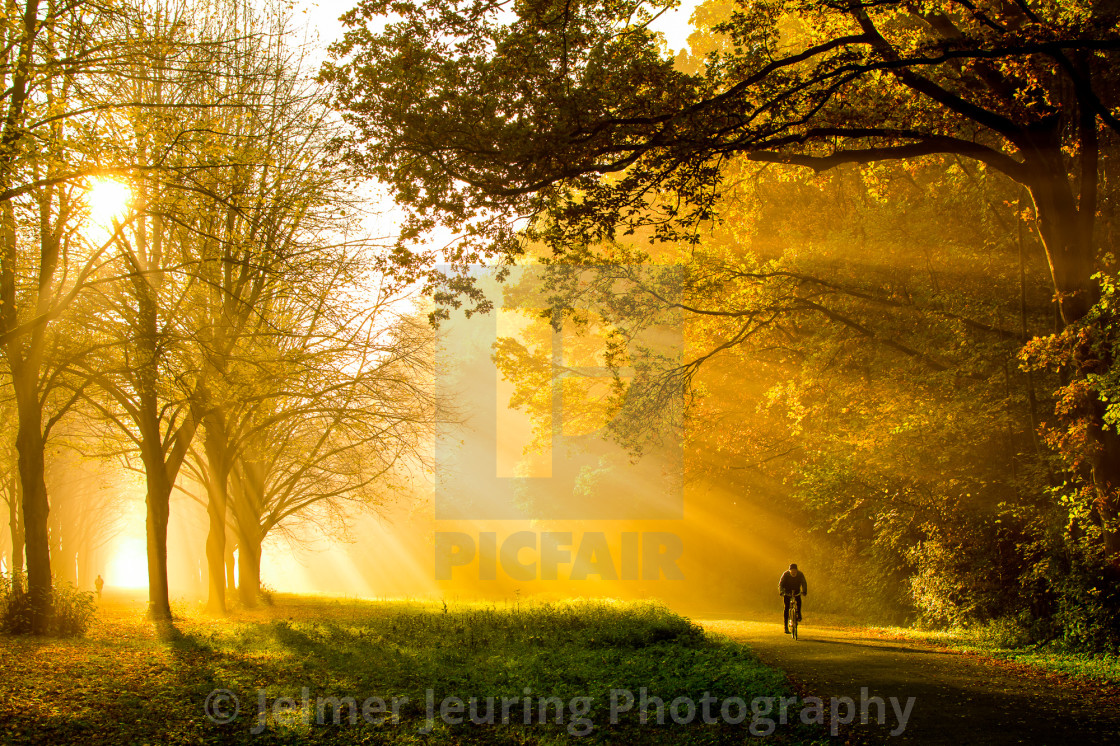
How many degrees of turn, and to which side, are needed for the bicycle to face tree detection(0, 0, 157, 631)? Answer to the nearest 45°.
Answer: approximately 45° to its right

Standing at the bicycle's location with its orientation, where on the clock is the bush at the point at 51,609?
The bush is roughly at 2 o'clock from the bicycle.

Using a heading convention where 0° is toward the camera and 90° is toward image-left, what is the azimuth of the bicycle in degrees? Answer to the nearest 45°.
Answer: approximately 0°
